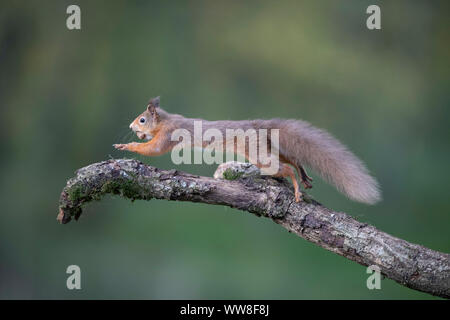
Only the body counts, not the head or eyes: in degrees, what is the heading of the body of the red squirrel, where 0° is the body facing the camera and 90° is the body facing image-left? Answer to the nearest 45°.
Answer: approximately 90°
